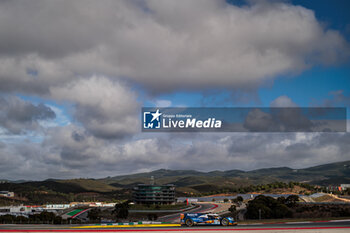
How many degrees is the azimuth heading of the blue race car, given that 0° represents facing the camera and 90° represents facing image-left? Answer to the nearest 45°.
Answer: approximately 270°
